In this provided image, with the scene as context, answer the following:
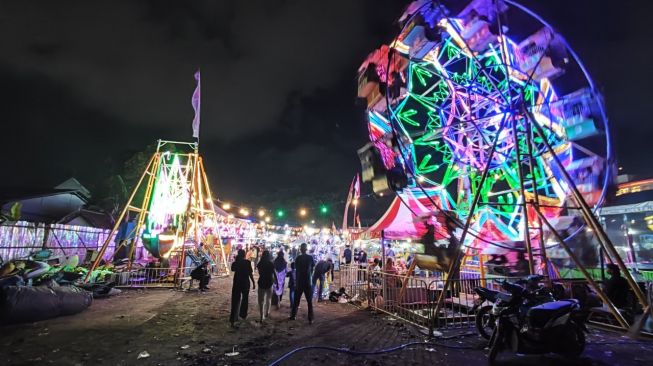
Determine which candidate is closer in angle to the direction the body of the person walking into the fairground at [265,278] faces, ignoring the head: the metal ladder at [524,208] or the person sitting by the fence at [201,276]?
the person sitting by the fence

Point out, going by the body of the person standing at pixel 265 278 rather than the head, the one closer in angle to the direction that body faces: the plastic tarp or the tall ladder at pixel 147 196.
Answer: the tall ladder

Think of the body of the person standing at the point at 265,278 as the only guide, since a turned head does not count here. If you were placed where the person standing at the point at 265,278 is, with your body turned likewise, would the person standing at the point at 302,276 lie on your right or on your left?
on your right

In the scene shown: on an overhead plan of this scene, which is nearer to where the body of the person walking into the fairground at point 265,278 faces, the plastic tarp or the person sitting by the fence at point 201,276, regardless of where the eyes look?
the person sitting by the fence

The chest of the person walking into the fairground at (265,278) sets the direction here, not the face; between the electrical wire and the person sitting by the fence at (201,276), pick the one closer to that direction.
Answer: the person sitting by the fence

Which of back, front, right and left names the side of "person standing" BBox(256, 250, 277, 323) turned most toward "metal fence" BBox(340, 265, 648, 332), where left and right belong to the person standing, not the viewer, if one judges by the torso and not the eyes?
right

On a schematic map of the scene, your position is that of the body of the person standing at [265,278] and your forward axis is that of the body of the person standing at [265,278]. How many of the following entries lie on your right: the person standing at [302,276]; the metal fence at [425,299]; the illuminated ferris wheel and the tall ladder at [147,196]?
3

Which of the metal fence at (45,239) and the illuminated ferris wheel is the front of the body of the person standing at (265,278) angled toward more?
the metal fence

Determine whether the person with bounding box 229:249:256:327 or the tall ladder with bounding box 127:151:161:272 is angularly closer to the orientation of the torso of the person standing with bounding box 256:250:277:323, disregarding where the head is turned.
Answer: the tall ladder

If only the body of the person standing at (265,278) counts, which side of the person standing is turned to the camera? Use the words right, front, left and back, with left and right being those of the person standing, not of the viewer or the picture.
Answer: back

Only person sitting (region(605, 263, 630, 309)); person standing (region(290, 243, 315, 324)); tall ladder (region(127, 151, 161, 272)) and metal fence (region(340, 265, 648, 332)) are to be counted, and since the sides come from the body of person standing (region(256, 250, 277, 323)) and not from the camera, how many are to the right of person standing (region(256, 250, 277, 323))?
3

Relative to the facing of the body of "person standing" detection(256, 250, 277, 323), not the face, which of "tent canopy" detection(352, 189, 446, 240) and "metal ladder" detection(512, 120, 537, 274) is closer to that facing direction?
the tent canopy

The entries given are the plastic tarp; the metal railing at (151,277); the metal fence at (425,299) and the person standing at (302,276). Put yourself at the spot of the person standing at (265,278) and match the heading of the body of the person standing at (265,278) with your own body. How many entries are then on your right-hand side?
2

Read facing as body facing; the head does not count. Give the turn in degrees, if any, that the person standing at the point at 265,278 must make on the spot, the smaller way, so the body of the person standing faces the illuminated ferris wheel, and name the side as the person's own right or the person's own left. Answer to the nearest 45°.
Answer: approximately 90° to the person's own right

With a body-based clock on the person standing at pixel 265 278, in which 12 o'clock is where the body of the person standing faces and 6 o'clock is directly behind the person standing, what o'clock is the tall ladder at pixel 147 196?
The tall ladder is roughly at 11 o'clock from the person standing.

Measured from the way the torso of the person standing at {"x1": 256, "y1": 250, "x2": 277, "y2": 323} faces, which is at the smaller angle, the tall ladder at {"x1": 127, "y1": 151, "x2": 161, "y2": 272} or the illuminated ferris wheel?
the tall ladder

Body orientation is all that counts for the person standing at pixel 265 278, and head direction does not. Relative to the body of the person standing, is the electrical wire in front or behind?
behind
